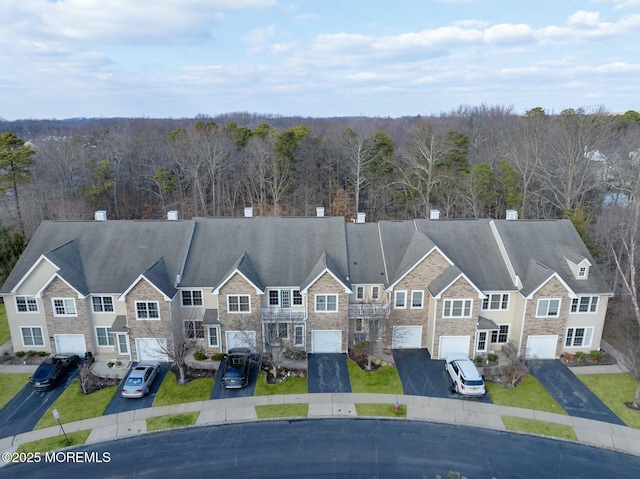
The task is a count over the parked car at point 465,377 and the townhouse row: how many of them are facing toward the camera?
1

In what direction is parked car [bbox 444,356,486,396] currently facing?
away from the camera

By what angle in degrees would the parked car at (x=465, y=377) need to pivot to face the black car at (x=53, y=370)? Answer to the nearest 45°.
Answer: approximately 90° to its left

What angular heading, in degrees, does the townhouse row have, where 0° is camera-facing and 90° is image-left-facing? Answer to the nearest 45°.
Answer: approximately 0°

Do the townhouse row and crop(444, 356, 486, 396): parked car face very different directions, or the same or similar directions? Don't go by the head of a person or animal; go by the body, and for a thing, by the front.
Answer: very different directions
